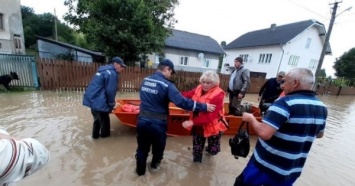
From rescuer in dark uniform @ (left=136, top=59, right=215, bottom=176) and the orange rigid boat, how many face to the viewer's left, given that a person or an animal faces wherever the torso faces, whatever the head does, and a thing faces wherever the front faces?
1

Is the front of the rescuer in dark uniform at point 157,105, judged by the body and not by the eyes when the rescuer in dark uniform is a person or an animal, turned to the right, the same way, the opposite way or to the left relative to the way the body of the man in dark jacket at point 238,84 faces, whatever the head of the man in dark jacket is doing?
the opposite way

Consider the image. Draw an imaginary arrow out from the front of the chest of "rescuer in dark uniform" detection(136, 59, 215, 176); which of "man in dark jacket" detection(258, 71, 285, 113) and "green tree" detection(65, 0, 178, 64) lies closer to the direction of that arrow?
the man in dark jacket

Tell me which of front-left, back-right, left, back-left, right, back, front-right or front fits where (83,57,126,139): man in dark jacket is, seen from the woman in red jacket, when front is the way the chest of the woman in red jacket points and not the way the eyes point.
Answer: front-right

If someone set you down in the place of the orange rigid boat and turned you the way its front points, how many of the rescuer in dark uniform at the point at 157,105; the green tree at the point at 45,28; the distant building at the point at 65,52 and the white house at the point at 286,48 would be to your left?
1

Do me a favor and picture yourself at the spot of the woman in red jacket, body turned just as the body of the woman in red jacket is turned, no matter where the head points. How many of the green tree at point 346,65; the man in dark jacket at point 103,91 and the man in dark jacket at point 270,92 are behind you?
2

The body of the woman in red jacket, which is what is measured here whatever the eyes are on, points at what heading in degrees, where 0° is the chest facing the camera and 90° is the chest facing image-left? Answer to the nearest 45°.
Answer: approximately 45°

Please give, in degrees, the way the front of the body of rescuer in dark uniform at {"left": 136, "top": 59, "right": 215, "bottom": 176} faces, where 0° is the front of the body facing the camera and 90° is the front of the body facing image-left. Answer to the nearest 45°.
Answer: approximately 225°

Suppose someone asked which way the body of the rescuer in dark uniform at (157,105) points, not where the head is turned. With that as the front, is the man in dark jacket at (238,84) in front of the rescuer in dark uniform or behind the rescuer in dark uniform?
in front

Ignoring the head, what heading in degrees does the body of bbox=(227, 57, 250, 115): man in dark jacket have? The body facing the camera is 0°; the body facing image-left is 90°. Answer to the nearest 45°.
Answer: approximately 45°

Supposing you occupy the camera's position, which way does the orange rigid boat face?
facing to the left of the viewer

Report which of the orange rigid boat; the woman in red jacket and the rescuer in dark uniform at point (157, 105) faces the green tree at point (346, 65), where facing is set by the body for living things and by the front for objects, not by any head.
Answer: the rescuer in dark uniform
